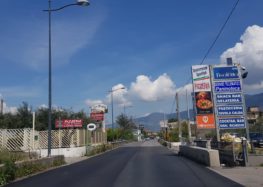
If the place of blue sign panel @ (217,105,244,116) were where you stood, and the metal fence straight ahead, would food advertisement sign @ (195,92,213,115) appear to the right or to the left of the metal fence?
right

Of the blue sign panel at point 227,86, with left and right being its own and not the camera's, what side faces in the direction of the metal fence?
right

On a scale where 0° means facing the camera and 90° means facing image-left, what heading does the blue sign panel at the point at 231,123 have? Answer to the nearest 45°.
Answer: approximately 0°

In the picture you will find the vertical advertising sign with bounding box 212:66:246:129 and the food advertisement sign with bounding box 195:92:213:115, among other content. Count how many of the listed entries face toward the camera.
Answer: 2

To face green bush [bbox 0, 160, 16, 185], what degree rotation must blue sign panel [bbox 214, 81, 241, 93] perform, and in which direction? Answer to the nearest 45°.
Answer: approximately 45° to its right

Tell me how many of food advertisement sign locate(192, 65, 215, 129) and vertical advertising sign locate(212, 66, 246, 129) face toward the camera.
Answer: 2
